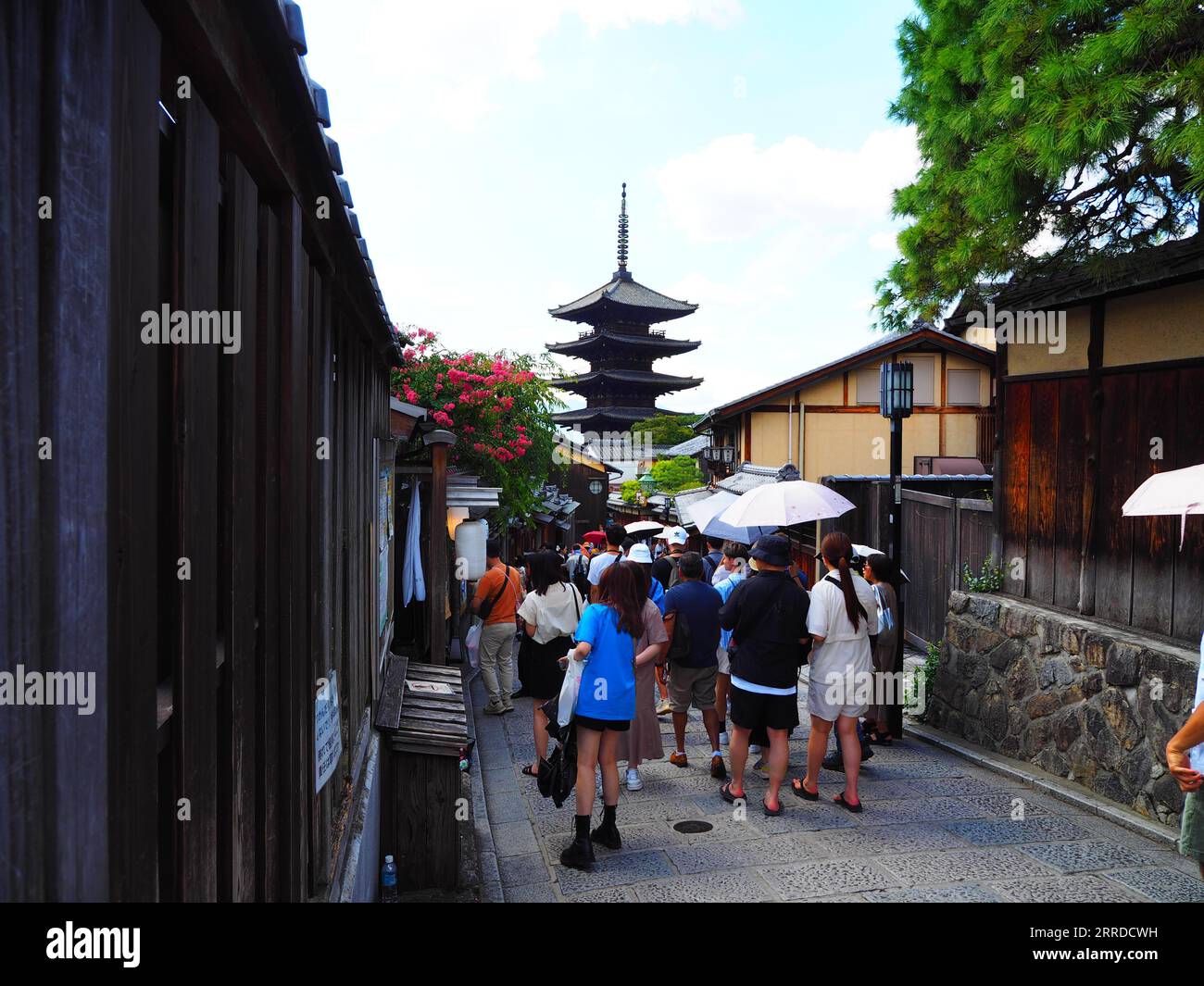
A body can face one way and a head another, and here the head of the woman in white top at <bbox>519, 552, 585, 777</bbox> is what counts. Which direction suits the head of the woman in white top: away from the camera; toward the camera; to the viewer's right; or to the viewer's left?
away from the camera

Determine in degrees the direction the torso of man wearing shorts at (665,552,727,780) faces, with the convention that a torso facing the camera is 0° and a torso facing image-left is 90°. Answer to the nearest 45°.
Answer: approximately 180°

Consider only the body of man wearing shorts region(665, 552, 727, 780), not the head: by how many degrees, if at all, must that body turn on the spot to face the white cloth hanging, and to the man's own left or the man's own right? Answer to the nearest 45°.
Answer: approximately 45° to the man's own left

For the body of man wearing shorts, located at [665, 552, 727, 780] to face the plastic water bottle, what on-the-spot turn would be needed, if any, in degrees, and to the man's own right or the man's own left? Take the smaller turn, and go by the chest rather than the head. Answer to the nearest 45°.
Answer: approximately 135° to the man's own left

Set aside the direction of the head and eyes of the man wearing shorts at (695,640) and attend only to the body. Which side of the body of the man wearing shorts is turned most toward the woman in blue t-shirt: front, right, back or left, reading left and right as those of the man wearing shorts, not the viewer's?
back

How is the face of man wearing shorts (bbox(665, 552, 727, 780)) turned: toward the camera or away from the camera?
away from the camera

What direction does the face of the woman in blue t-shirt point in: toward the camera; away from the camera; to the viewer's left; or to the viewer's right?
away from the camera

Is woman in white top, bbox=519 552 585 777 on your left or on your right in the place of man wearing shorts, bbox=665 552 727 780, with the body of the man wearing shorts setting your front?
on your left

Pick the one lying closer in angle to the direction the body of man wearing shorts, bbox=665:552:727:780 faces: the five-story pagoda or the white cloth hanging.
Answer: the five-story pagoda

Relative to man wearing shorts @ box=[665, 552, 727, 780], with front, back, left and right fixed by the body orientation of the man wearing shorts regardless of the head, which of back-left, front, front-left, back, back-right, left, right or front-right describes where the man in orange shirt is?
front-left

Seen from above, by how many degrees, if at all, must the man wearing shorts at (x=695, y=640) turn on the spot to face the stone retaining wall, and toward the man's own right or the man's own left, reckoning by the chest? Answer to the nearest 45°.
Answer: approximately 90° to the man's own right

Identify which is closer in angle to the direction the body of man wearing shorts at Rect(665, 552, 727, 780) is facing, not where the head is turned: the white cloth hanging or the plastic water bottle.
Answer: the white cloth hanging

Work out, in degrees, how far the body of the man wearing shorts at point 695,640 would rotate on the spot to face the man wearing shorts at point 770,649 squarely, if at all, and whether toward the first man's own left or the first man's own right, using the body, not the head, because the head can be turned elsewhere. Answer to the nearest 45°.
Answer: approximately 135° to the first man's own right

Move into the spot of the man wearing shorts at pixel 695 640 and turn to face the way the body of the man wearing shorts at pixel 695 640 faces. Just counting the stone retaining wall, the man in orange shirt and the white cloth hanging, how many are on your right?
1
